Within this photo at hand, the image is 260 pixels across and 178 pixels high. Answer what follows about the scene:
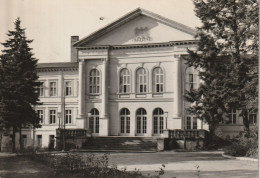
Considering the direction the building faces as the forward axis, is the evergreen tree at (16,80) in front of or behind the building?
in front

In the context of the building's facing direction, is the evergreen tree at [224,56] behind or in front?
in front

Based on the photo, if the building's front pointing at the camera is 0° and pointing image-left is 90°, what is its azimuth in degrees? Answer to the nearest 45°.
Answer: approximately 0°
